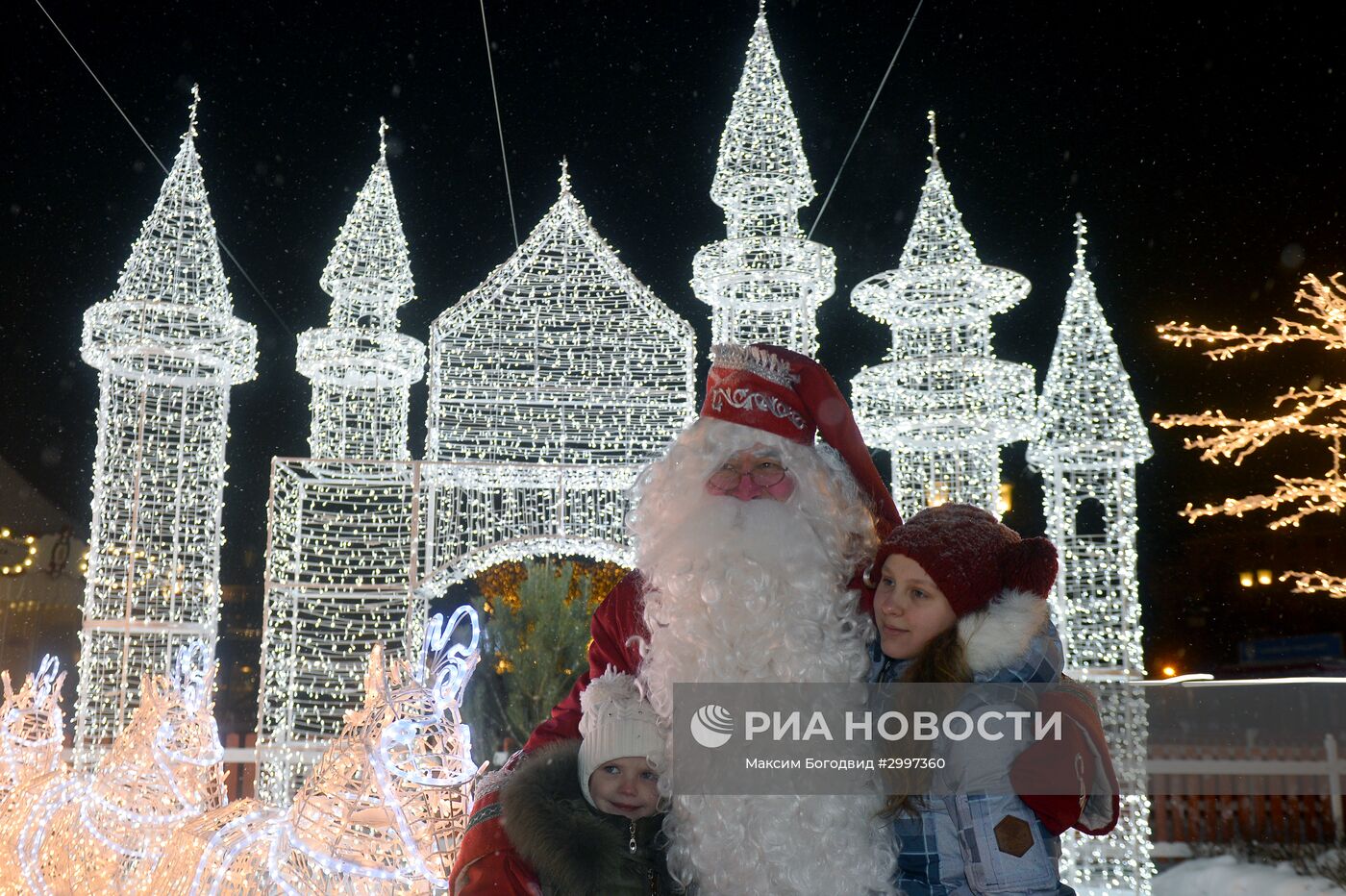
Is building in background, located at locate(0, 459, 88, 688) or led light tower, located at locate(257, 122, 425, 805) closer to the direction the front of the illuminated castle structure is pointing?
the led light tower

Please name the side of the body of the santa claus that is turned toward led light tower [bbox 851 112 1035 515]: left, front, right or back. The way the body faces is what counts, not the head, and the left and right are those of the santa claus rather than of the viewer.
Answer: back

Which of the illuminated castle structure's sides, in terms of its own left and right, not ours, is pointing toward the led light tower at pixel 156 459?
right

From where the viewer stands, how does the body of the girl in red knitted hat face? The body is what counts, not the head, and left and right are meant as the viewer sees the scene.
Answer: facing the viewer and to the left of the viewer

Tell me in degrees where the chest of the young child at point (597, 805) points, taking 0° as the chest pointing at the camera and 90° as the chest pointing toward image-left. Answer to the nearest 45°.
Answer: approximately 315°

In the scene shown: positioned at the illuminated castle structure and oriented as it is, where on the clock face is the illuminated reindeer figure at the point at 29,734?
The illuminated reindeer figure is roughly at 1 o'clock from the illuminated castle structure.

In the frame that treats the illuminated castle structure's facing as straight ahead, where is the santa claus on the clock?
The santa claus is roughly at 12 o'clock from the illuminated castle structure.

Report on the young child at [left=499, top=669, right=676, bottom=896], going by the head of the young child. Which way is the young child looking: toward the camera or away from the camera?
toward the camera

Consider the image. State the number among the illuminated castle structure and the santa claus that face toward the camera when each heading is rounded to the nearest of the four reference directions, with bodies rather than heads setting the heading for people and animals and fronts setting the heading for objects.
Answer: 2

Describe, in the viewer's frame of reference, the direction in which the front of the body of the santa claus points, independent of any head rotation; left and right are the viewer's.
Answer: facing the viewer

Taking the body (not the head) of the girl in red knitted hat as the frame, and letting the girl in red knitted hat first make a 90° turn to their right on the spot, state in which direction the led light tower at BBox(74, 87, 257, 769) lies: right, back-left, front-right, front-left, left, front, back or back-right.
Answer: front

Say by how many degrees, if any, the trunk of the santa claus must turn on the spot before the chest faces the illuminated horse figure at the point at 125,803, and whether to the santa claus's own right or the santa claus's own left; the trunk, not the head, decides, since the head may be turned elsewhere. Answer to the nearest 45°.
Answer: approximately 135° to the santa claus's own right

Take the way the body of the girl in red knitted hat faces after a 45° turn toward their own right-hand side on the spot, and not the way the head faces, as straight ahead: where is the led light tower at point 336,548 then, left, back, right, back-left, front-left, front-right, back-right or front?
front-right

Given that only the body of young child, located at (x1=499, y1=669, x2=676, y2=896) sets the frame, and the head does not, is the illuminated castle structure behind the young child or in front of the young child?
behind

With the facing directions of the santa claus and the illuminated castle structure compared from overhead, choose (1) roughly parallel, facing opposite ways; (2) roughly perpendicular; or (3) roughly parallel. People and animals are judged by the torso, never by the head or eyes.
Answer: roughly parallel

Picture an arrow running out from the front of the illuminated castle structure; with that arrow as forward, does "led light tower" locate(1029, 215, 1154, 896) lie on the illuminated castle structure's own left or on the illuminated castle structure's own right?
on the illuminated castle structure's own left

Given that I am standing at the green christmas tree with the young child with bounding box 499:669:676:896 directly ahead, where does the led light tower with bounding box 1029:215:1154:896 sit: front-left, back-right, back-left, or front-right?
front-left
